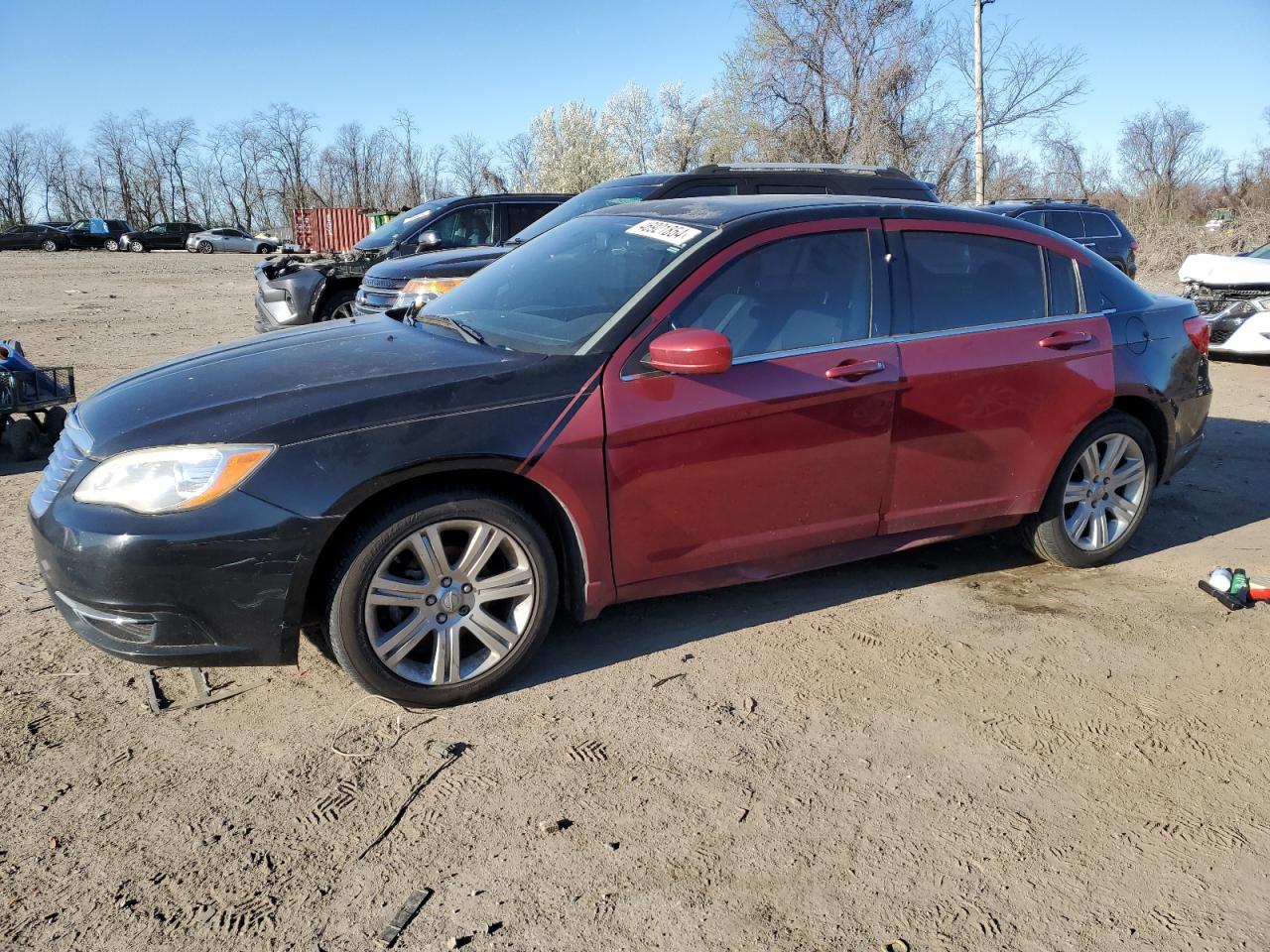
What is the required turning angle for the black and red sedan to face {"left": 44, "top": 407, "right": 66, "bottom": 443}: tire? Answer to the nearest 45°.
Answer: approximately 90° to its right

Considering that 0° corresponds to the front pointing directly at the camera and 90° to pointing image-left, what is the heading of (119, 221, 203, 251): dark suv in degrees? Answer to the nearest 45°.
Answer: approximately 90°

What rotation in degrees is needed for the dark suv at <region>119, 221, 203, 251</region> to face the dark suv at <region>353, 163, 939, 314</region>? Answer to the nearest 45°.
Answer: approximately 90° to its left

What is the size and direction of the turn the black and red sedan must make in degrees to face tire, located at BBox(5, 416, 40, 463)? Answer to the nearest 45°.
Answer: approximately 90° to its right
